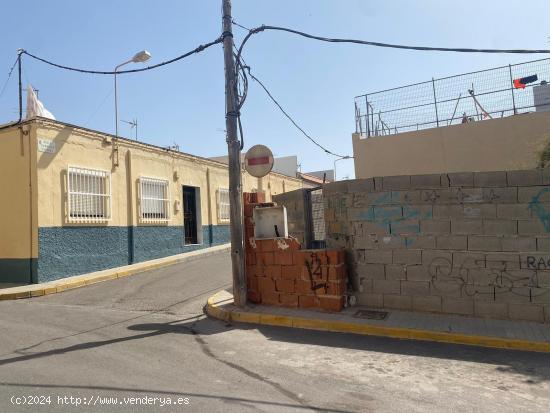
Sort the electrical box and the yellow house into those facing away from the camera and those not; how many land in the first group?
0

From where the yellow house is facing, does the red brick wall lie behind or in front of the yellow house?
in front

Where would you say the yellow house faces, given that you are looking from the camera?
facing the viewer and to the right of the viewer

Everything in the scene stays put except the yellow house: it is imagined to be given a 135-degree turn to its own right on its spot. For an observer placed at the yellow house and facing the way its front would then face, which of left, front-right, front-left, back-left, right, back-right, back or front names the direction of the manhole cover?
back-left

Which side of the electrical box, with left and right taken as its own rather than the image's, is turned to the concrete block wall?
left

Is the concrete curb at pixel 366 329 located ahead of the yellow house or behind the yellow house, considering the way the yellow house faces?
ahead

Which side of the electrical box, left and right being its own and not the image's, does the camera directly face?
front

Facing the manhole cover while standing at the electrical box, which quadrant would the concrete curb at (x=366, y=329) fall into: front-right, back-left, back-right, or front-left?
front-right

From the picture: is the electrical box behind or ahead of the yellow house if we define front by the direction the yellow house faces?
ahead

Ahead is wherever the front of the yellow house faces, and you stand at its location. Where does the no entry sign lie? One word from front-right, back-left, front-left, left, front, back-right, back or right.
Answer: front

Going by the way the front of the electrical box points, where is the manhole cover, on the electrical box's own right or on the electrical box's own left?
on the electrical box's own left
